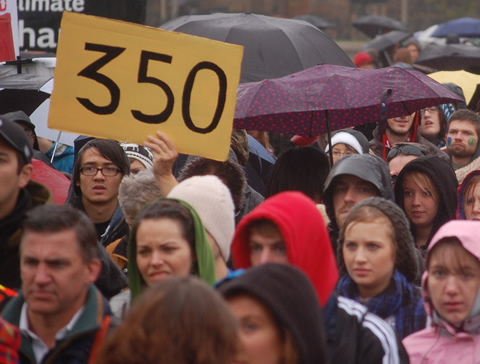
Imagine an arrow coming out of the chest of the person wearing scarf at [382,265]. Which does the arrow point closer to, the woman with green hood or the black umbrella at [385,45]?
the woman with green hood

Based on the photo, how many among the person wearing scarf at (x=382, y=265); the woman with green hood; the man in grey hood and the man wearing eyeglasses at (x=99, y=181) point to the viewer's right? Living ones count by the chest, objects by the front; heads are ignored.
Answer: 0

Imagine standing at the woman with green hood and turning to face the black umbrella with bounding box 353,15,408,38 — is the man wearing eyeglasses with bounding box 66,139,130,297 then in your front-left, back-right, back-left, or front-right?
front-left

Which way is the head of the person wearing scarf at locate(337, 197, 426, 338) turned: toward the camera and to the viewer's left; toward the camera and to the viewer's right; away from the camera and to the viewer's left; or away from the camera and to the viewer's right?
toward the camera and to the viewer's left

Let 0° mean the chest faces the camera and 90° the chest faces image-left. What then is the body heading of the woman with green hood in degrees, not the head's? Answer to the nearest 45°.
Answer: approximately 45°

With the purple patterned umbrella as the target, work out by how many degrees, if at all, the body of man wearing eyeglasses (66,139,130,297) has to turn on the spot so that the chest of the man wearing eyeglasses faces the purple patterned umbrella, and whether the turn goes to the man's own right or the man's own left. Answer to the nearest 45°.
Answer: approximately 90° to the man's own left

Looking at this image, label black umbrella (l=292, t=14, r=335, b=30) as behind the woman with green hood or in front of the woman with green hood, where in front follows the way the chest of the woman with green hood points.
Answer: behind

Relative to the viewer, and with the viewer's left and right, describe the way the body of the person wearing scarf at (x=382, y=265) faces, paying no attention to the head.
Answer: facing the viewer and to the left of the viewer

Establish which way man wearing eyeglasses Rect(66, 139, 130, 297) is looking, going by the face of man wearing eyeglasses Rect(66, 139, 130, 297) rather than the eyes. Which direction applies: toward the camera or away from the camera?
toward the camera

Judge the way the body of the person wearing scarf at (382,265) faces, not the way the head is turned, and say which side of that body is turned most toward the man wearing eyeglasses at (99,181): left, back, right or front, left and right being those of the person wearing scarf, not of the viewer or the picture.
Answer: right

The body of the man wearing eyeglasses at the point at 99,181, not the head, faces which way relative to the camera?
toward the camera

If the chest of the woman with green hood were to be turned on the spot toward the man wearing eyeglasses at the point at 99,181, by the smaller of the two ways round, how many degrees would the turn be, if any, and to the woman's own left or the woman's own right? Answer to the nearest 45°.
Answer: approximately 135° to the woman's own right

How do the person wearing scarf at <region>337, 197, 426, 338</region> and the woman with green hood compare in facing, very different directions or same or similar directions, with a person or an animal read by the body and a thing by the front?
same or similar directions

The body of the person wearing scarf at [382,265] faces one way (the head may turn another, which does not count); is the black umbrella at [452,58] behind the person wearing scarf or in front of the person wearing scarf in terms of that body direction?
behind
